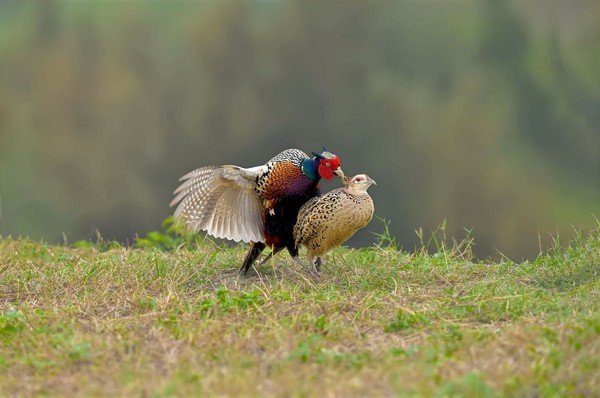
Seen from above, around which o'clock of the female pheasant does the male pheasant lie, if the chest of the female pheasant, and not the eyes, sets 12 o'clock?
The male pheasant is roughly at 7 o'clock from the female pheasant.

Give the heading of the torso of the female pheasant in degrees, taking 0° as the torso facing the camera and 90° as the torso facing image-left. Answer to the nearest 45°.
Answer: approximately 270°
